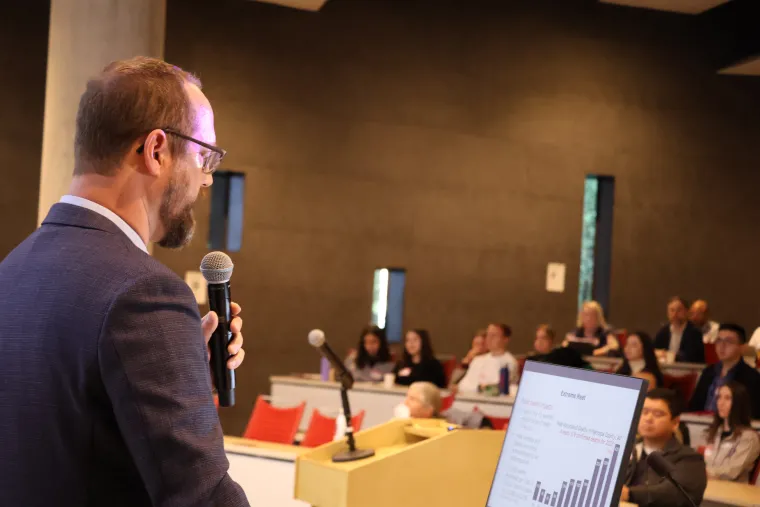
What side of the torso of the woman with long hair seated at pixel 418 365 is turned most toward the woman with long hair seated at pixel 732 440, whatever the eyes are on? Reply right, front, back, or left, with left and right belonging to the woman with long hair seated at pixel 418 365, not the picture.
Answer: left

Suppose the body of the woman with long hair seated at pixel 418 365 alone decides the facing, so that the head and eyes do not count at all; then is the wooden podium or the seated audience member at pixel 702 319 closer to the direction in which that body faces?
the wooden podium

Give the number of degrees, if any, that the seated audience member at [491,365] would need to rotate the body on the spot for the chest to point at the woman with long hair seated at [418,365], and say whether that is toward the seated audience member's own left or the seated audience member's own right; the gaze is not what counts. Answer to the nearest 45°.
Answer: approximately 45° to the seated audience member's own right

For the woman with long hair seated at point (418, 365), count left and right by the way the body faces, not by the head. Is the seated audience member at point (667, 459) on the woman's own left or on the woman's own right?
on the woman's own left

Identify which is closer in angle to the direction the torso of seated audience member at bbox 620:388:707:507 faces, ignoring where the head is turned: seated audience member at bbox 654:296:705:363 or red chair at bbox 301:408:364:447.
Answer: the red chair

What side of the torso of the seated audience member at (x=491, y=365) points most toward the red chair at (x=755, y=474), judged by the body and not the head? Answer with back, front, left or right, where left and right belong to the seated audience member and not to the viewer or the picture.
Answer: left
